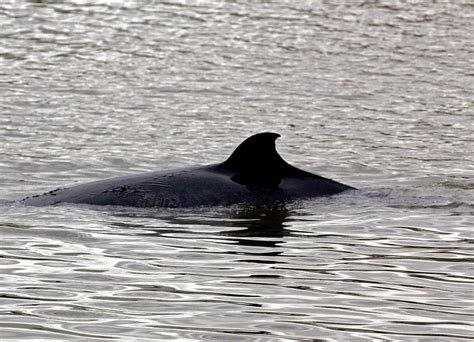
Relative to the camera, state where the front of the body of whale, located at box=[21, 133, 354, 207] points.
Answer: to the viewer's left
